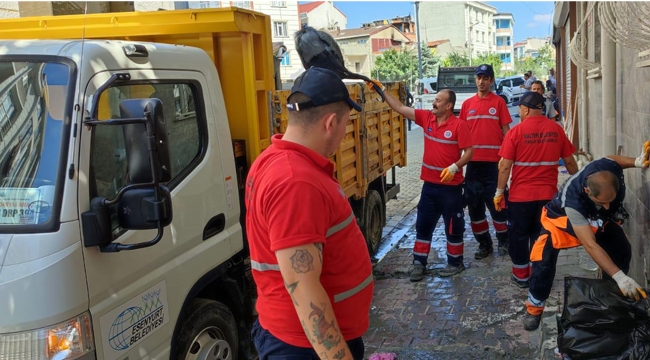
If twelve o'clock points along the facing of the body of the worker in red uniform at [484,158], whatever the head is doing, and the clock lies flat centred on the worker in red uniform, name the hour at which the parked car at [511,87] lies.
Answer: The parked car is roughly at 6 o'clock from the worker in red uniform.

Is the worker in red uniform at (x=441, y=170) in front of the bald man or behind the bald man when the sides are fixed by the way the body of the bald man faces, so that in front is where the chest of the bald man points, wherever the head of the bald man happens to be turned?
behind

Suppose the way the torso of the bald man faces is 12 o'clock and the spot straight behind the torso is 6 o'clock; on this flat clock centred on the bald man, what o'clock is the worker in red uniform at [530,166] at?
The worker in red uniform is roughly at 7 o'clock from the bald man.

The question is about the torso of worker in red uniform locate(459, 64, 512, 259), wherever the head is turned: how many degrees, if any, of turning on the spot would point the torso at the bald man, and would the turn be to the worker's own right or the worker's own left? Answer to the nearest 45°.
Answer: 0° — they already face them

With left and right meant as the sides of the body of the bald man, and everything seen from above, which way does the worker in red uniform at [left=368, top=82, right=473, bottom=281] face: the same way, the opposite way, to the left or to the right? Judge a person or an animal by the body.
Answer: to the right

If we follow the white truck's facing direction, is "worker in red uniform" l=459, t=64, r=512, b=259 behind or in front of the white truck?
behind

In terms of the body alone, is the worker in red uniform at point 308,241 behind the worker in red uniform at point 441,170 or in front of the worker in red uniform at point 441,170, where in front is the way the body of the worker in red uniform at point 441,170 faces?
in front

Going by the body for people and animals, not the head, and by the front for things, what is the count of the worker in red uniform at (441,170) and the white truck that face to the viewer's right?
0
